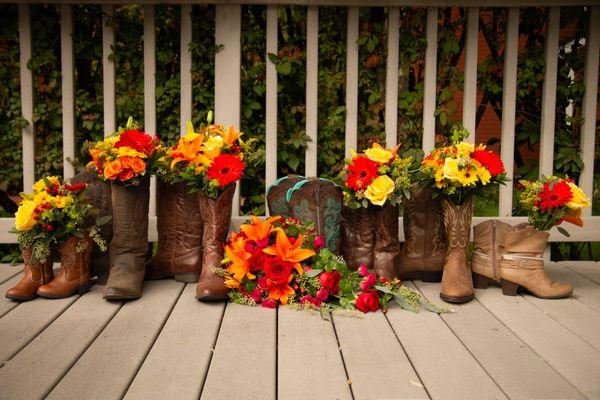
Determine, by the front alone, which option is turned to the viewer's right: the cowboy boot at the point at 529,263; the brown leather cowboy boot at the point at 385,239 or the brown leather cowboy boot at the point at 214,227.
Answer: the cowboy boot

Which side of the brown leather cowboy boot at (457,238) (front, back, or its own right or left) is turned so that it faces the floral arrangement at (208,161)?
right

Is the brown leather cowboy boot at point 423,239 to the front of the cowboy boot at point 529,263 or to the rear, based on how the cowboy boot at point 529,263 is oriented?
to the rear

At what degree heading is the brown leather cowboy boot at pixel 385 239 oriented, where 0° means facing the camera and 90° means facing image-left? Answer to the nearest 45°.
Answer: approximately 0°

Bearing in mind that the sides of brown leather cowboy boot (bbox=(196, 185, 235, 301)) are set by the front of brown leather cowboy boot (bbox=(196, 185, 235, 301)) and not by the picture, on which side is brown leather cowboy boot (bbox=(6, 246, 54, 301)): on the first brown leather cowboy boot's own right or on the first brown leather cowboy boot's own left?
on the first brown leather cowboy boot's own right

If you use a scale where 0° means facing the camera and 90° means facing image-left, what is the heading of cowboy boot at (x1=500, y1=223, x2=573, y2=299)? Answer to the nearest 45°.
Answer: approximately 270°

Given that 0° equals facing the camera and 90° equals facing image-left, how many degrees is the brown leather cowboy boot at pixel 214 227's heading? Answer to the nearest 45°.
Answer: approximately 0°

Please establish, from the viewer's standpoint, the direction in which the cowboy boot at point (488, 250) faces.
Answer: facing to the right of the viewer

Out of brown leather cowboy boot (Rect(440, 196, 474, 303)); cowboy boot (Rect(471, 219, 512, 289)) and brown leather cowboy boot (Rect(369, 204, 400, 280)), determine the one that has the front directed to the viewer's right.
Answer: the cowboy boot
